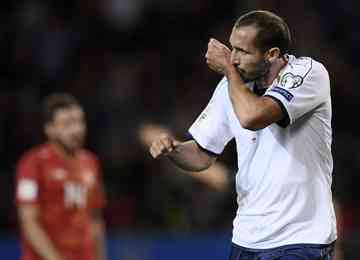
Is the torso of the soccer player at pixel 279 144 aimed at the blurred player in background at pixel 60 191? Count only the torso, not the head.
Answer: no

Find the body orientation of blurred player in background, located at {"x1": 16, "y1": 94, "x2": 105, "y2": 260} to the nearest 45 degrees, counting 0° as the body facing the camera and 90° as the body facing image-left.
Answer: approximately 315°

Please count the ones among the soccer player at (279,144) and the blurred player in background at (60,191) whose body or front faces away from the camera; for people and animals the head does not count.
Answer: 0

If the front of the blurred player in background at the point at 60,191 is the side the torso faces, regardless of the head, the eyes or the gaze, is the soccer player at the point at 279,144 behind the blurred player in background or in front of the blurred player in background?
in front
